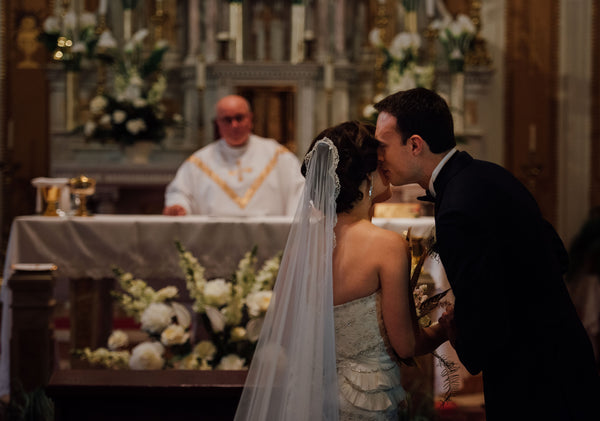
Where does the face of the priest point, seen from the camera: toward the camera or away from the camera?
toward the camera

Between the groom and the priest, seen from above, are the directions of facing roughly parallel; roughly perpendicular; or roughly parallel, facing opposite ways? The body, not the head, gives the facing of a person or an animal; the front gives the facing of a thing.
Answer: roughly perpendicular

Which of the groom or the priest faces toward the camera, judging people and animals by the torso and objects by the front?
the priest

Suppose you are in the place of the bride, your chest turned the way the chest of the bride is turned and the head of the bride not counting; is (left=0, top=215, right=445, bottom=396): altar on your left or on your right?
on your left

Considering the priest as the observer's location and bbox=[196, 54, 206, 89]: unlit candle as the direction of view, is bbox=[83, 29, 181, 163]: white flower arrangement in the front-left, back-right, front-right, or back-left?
front-left

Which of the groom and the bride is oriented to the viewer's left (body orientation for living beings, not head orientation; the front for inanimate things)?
the groom

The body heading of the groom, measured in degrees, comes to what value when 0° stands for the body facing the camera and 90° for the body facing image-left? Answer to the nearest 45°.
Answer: approximately 90°

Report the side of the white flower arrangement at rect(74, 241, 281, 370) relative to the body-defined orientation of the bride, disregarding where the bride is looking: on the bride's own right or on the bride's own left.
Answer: on the bride's own left

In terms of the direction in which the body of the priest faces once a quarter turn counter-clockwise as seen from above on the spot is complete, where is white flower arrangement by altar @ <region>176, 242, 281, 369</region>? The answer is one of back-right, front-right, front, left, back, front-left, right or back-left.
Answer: right

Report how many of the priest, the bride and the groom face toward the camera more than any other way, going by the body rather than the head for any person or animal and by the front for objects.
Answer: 1

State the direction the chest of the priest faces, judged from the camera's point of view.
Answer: toward the camera

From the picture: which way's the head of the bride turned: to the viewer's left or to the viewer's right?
to the viewer's right

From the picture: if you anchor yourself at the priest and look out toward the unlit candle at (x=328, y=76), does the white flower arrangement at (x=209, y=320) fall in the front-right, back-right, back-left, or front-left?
back-right
